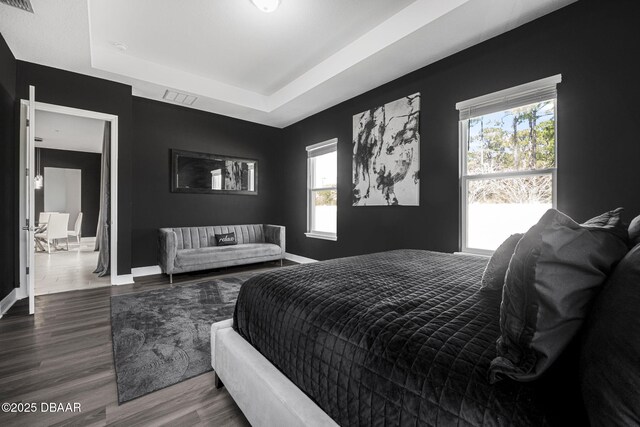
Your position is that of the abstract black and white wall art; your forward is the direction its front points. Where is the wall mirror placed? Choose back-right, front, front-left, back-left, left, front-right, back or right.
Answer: front-right

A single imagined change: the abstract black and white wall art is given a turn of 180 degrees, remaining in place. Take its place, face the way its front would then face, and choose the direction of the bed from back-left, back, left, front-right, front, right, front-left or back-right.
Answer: back-right

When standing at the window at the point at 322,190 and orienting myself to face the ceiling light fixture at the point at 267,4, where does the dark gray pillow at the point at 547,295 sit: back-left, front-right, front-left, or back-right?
front-left

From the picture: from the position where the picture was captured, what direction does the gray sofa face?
facing the viewer and to the right of the viewer

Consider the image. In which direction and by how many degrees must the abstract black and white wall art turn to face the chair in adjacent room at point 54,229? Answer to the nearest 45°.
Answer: approximately 45° to its right

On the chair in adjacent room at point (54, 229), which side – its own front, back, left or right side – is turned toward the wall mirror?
back

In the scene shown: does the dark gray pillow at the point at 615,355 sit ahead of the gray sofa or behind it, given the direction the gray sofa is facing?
ahead

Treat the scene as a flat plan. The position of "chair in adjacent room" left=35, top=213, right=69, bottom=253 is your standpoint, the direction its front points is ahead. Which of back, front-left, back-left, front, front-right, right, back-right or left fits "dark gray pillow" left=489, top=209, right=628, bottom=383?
back-left

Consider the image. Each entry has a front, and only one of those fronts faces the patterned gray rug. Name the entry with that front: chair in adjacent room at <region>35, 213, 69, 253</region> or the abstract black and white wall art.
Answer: the abstract black and white wall art

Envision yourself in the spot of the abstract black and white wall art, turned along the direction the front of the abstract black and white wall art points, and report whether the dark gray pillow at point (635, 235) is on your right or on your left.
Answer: on your left

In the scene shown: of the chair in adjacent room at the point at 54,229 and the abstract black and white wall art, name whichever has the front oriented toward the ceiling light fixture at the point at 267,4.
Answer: the abstract black and white wall art

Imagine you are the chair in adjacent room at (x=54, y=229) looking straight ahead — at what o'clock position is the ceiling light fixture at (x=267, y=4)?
The ceiling light fixture is roughly at 7 o'clock from the chair in adjacent room.

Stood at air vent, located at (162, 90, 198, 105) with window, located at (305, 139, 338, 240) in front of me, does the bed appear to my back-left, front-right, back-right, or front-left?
front-right

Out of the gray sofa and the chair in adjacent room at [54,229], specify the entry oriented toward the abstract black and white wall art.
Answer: the gray sofa
